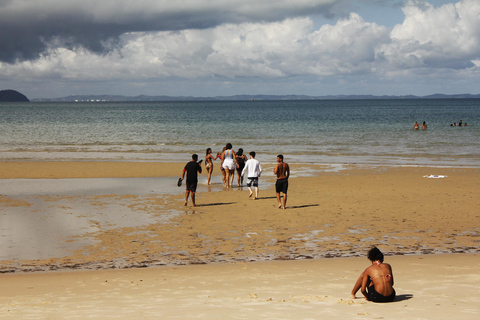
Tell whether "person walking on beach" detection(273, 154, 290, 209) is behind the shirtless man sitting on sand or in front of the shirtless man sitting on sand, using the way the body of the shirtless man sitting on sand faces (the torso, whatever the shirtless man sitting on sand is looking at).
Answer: in front

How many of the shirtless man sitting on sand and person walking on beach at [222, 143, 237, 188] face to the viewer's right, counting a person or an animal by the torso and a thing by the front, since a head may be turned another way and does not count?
0

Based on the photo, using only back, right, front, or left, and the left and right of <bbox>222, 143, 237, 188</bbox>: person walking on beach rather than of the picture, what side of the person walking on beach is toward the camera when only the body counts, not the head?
back

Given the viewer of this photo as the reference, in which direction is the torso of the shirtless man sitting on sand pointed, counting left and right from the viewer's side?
facing away from the viewer and to the left of the viewer

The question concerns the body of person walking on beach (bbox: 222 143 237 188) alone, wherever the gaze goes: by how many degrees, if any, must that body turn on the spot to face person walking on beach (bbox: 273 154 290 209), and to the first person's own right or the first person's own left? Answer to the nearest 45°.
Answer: approximately 180°

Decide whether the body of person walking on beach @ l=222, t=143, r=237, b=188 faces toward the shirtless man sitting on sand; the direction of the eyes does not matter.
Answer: no
